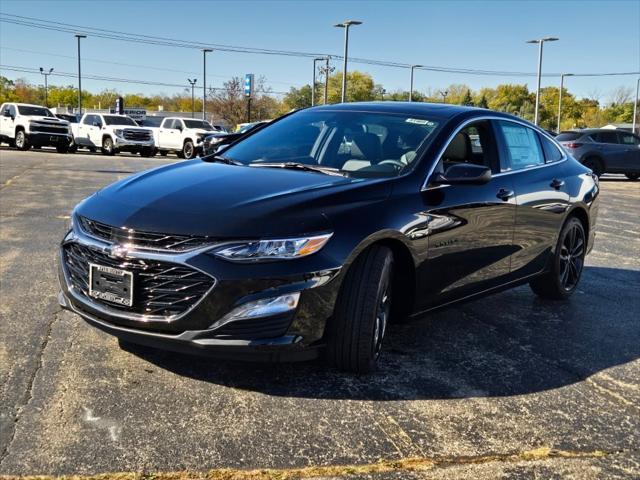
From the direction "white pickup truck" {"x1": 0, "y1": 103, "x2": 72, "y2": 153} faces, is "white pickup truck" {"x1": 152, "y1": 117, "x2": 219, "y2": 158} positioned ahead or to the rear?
ahead

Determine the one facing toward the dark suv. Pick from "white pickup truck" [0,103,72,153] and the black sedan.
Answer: the white pickup truck

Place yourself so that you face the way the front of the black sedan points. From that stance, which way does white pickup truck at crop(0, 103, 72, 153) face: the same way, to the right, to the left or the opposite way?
to the left

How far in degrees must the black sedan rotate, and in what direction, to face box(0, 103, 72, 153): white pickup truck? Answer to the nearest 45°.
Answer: approximately 90° to its right

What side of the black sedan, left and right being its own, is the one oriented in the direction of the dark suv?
back

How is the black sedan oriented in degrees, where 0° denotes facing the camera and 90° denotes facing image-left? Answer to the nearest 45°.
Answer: approximately 45°

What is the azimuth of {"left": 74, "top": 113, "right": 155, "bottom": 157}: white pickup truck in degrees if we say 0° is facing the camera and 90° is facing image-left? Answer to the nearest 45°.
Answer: approximately 315°
